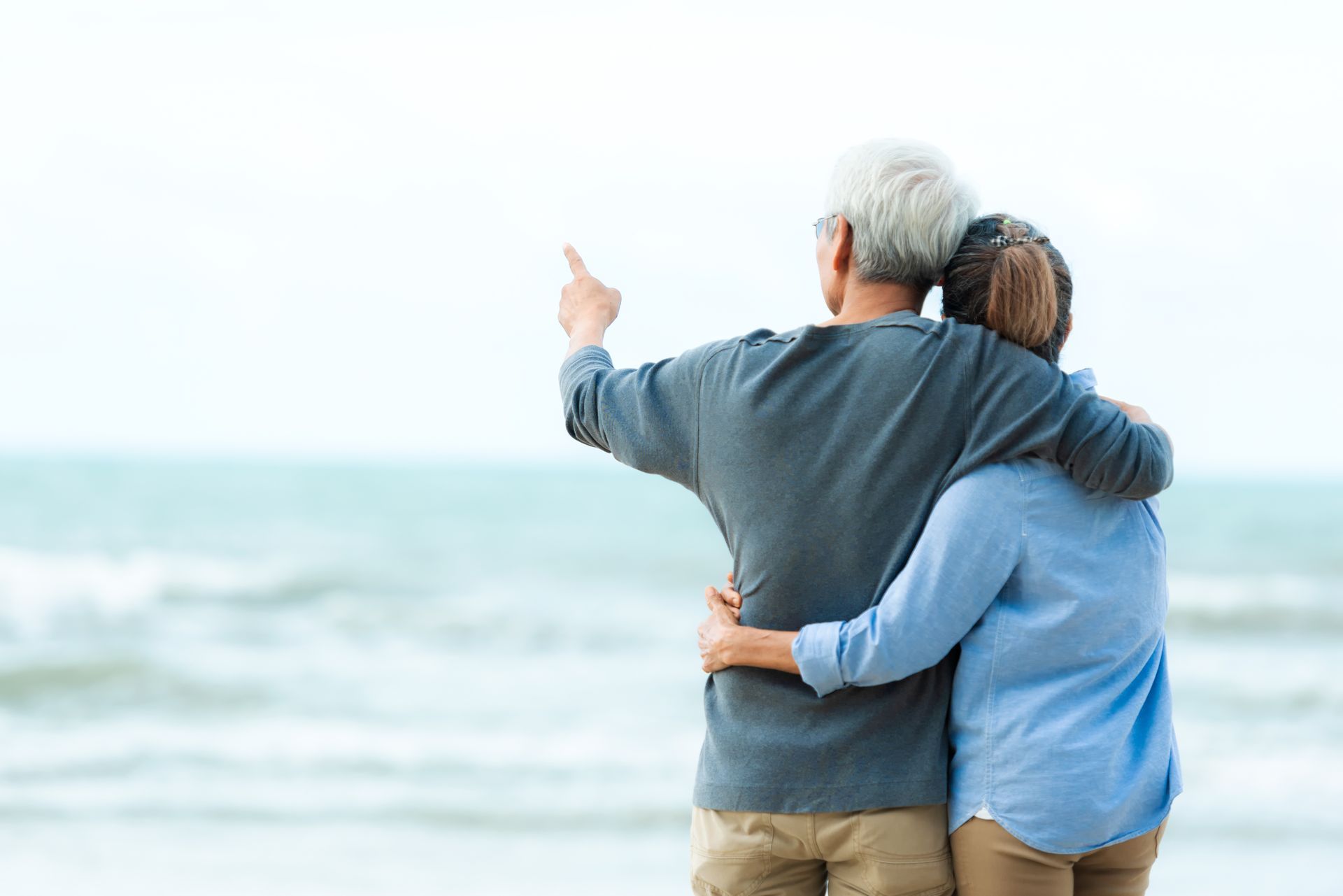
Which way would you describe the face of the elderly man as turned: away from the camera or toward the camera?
away from the camera

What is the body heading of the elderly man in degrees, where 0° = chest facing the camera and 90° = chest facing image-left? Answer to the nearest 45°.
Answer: approximately 180°
